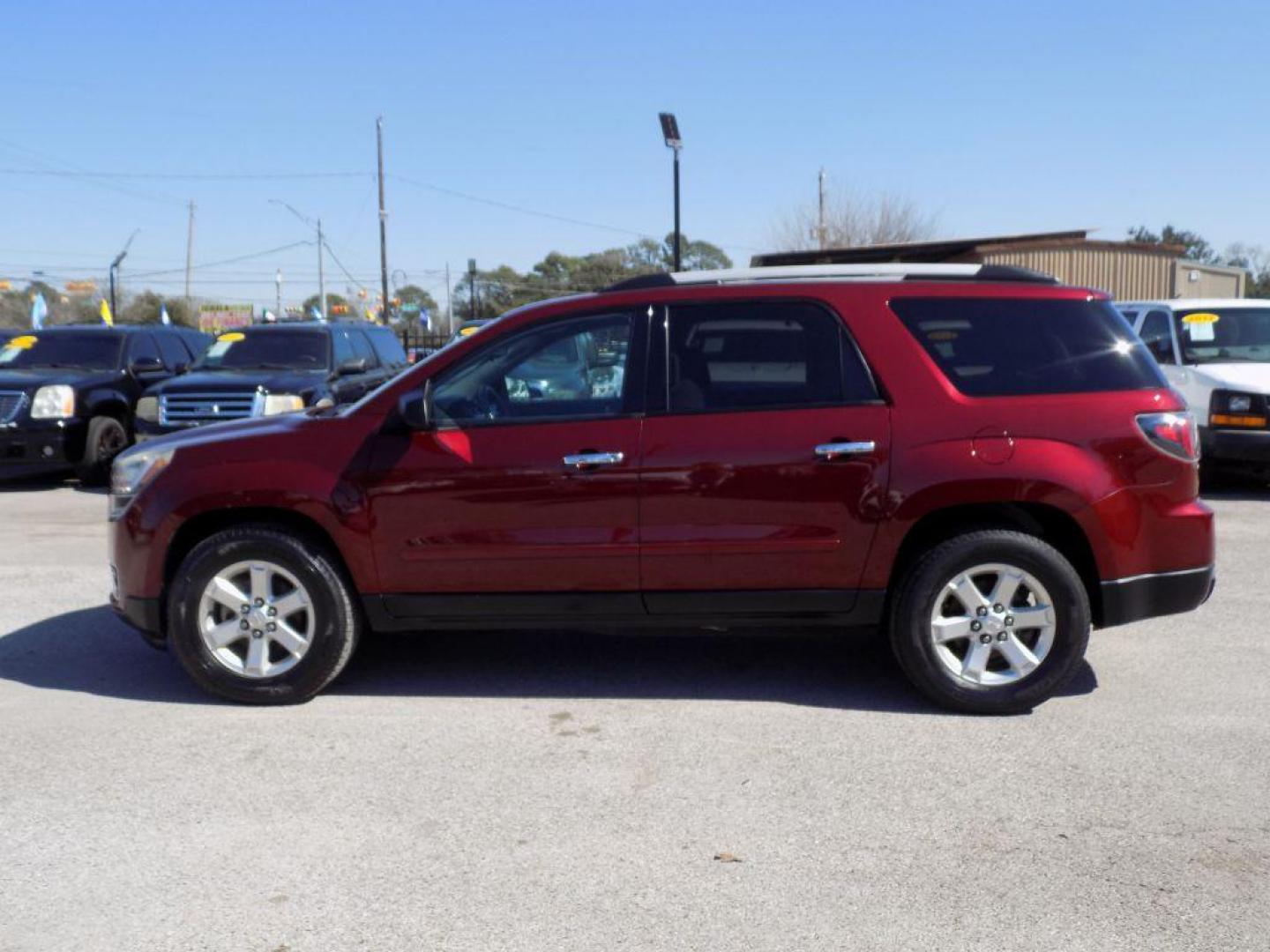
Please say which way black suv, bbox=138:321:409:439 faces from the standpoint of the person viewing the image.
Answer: facing the viewer and to the left of the viewer

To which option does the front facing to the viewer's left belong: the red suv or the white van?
the red suv

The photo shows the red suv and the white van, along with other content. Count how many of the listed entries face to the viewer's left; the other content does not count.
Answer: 1

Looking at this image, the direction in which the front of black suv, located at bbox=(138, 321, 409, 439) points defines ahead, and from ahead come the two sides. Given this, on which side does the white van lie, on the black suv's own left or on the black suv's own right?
on the black suv's own left

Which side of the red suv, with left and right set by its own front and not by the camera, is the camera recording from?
left

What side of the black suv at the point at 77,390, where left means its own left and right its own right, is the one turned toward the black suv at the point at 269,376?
left

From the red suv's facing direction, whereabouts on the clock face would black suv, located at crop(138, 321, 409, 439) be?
The black suv is roughly at 2 o'clock from the red suv.

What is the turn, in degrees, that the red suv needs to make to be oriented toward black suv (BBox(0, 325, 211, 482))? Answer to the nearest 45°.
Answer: approximately 45° to its right

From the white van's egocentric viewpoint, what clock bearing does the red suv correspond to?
The red suv is roughly at 2 o'clock from the white van.

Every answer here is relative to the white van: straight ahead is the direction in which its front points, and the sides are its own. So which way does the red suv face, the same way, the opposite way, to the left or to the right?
to the right

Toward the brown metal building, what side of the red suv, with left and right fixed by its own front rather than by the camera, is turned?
right

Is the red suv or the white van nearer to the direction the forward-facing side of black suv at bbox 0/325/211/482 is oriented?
the red suv
